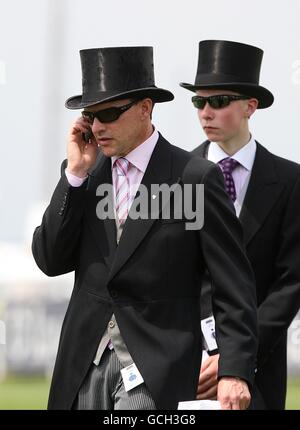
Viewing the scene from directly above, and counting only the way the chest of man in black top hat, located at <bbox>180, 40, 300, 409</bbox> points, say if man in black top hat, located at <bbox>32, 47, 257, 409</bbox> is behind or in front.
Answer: in front

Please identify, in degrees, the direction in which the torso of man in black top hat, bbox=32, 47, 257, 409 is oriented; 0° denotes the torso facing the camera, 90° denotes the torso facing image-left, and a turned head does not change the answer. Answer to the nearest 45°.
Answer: approximately 45°

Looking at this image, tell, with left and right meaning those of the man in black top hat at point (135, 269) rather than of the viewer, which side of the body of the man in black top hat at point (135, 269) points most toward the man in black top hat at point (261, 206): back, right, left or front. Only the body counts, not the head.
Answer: back
